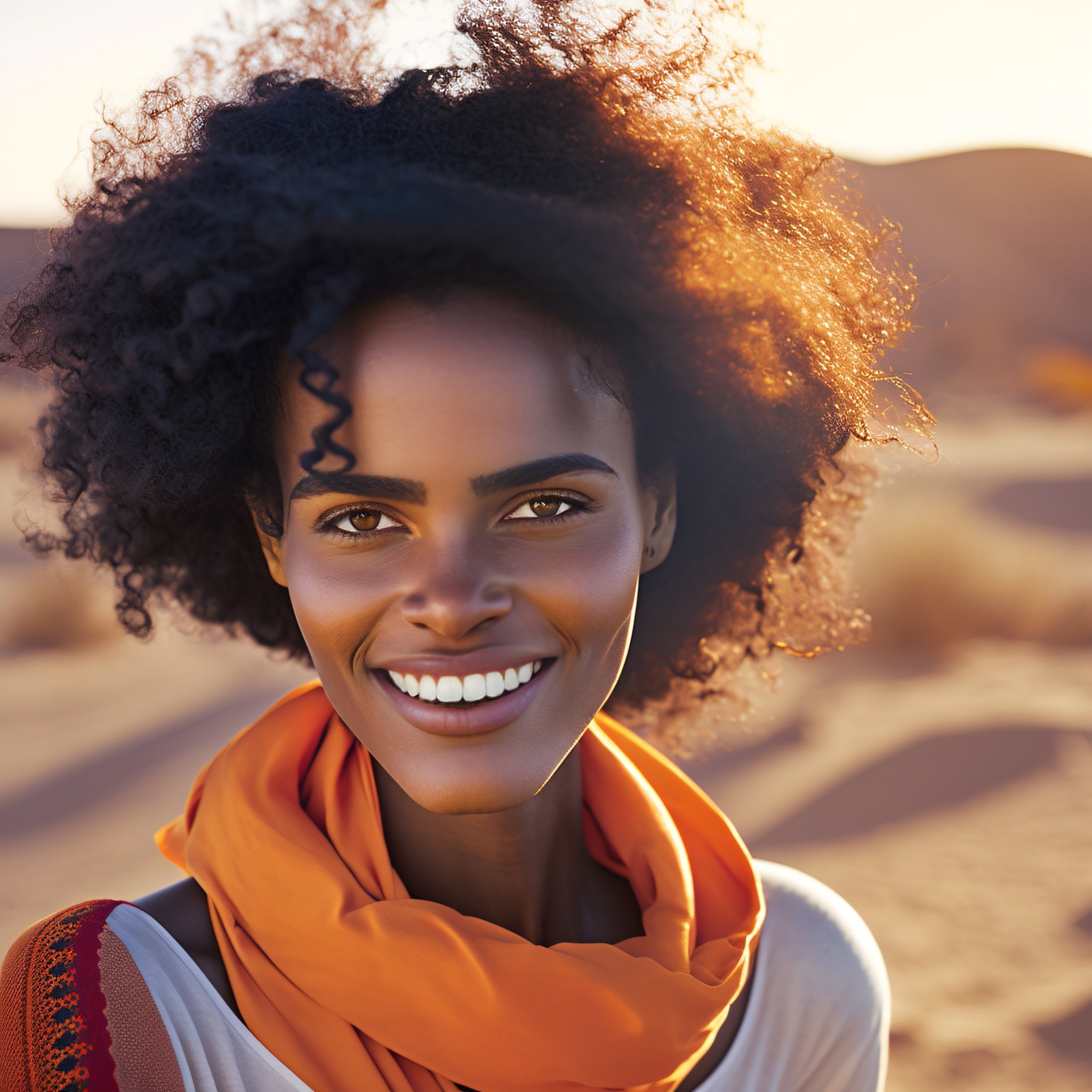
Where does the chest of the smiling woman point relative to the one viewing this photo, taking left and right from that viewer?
facing the viewer

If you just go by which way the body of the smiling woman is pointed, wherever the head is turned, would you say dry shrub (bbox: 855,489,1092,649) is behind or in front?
behind
